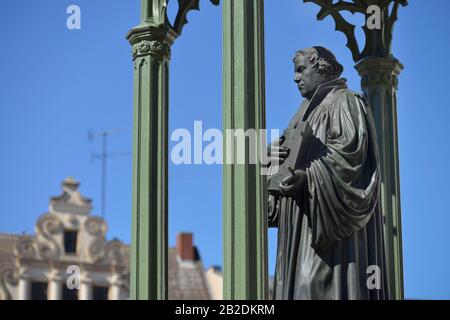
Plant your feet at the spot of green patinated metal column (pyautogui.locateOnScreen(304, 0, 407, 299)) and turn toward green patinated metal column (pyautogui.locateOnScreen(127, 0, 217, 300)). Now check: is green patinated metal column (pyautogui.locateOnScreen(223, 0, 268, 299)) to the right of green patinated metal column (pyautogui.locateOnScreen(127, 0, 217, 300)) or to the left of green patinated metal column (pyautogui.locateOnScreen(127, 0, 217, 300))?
left

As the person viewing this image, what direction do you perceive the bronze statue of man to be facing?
facing to the left of the viewer

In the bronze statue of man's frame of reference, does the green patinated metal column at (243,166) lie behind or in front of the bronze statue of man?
in front

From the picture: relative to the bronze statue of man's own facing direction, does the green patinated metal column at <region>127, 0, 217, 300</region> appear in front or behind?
in front
